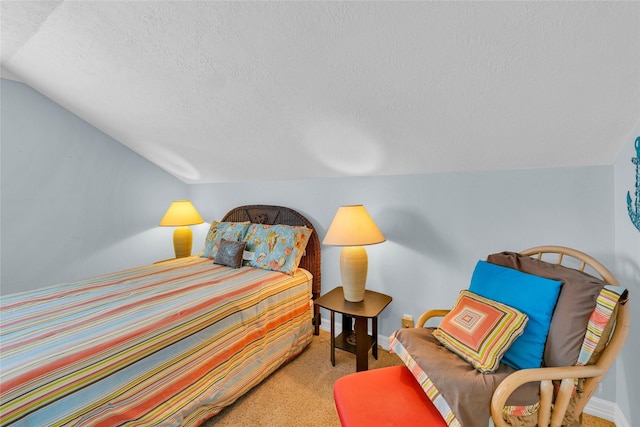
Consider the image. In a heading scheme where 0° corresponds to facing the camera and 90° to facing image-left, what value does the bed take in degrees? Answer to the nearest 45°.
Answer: approximately 45°

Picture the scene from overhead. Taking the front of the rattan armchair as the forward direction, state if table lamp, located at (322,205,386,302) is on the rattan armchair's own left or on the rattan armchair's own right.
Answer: on the rattan armchair's own right

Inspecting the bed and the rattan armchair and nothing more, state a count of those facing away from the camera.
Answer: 0

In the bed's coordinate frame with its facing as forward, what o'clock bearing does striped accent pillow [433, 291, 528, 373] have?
The striped accent pillow is roughly at 9 o'clock from the bed.

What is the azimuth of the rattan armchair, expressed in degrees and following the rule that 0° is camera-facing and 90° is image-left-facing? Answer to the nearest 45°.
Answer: approximately 45°

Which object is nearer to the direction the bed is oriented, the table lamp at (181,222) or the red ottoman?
the red ottoman

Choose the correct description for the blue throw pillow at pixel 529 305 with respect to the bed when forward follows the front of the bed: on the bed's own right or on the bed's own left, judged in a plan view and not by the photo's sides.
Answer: on the bed's own left

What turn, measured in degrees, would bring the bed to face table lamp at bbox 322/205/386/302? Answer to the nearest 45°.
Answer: approximately 135° to its left

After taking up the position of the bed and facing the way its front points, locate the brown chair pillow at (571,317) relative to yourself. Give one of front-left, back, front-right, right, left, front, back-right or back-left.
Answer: left

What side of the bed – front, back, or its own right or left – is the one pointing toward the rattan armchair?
left

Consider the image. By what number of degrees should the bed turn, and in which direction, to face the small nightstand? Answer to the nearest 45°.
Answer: approximately 135° to its left

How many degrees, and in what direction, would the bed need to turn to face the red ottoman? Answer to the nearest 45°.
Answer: approximately 90° to its left
